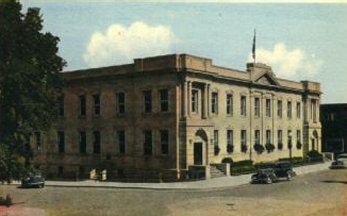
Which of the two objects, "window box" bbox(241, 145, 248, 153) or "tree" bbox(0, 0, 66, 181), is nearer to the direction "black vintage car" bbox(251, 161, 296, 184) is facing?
the tree

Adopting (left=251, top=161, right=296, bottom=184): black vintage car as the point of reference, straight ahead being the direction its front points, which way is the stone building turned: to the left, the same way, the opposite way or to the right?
to the left

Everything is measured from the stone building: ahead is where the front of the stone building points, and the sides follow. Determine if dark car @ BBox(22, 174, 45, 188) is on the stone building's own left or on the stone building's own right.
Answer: on the stone building's own right

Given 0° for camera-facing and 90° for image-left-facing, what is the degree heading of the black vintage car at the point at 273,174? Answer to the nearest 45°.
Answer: approximately 45°

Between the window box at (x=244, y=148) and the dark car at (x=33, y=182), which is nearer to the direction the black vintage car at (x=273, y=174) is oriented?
the dark car
